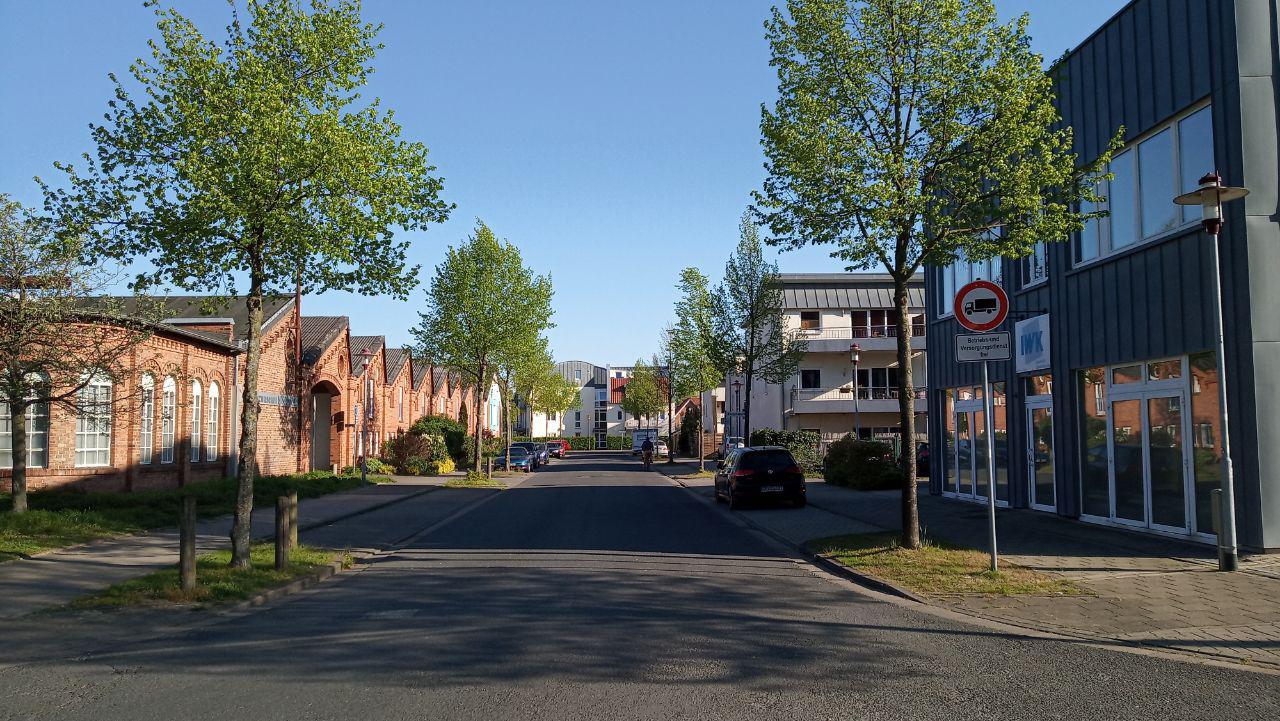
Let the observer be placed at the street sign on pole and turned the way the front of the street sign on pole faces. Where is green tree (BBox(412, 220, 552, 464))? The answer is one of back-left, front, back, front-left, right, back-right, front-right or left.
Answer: back-right

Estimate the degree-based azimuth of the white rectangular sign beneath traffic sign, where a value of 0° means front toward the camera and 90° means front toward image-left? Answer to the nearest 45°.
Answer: approximately 0°

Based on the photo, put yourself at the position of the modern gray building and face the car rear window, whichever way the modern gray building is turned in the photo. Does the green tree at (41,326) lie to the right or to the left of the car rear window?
left

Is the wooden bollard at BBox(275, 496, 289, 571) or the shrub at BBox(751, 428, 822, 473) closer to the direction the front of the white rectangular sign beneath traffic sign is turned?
the wooden bollard

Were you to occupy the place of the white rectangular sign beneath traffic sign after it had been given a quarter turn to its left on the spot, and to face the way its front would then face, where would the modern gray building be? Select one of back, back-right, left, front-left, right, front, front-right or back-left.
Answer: front-left

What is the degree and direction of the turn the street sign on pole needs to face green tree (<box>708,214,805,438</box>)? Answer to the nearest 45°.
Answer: approximately 180°

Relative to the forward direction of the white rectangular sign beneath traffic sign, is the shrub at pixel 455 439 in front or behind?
behind

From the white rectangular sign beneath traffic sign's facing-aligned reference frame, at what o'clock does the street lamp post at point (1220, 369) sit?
The street lamp post is roughly at 9 o'clock from the white rectangular sign beneath traffic sign.

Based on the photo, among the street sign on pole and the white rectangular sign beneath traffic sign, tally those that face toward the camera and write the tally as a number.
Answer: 2

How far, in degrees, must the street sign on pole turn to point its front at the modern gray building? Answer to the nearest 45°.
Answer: approximately 135° to its left
